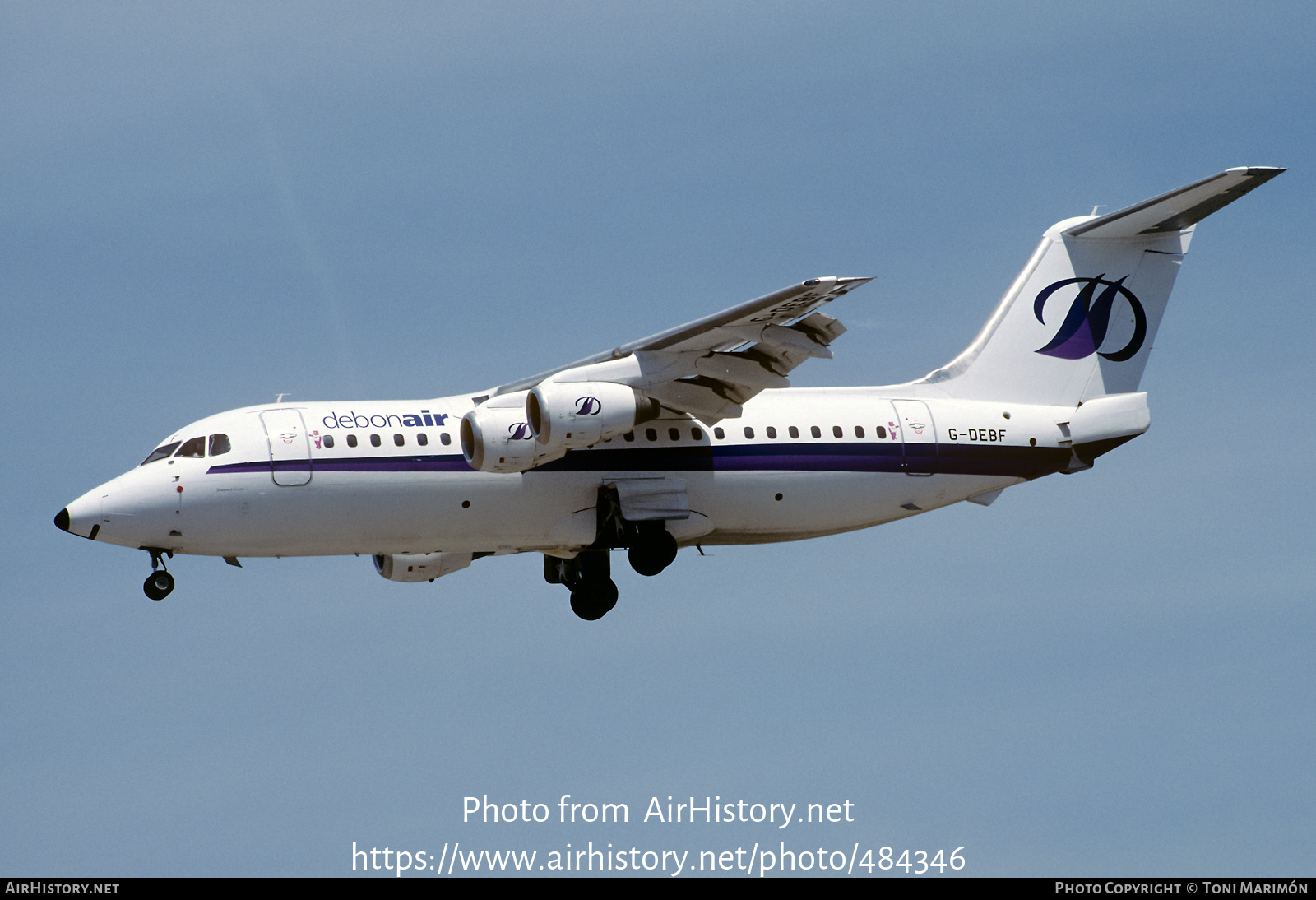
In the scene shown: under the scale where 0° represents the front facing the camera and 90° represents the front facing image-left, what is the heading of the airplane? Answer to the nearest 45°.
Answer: approximately 90°
